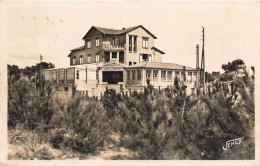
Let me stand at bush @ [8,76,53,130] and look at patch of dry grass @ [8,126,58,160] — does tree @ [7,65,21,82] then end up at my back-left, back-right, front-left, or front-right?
back-right

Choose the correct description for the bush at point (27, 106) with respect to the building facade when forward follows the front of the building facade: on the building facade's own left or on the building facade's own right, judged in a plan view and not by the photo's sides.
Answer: on the building facade's own right

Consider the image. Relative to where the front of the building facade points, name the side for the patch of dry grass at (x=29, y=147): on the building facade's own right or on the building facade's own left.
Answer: on the building facade's own right

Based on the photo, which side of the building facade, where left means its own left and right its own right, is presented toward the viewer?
front

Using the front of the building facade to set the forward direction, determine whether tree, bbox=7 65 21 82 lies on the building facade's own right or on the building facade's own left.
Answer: on the building facade's own right
